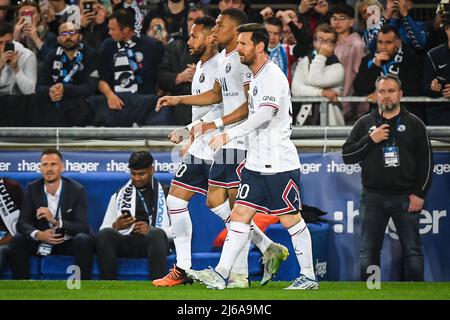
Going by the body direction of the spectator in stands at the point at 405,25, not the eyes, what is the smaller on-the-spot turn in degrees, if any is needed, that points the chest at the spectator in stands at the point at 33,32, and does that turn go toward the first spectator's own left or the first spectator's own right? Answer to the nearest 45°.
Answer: approximately 90° to the first spectator's own right

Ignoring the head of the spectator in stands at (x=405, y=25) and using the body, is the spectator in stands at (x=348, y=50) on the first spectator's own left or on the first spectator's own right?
on the first spectator's own right

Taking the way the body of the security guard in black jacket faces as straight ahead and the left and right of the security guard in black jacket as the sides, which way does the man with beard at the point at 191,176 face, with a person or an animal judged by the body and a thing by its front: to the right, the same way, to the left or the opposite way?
to the right

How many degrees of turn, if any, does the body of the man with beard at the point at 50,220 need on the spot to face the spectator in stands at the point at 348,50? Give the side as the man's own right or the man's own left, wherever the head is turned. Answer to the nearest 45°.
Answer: approximately 90° to the man's own left

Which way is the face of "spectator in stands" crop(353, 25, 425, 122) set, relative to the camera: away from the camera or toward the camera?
toward the camera

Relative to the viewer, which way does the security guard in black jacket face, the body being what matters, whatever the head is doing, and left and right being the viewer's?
facing the viewer

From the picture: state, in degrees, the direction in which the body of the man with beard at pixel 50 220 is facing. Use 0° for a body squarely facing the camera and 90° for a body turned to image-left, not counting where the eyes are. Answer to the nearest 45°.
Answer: approximately 0°

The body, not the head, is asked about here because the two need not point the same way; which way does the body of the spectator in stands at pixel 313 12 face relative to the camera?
toward the camera

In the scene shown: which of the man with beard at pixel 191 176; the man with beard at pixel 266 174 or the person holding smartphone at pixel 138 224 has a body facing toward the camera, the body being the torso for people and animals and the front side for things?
the person holding smartphone

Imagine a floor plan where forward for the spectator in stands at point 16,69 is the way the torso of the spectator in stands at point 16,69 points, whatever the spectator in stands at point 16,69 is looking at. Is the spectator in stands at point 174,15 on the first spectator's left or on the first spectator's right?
on the first spectator's left

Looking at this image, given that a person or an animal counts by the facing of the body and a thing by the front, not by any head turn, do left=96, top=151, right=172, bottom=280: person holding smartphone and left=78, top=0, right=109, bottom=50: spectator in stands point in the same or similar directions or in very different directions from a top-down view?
same or similar directions

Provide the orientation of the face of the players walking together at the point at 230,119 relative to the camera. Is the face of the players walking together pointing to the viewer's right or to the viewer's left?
to the viewer's left

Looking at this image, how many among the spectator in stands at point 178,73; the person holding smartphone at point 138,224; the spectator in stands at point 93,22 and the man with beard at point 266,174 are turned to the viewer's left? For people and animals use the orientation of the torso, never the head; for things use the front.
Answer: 1

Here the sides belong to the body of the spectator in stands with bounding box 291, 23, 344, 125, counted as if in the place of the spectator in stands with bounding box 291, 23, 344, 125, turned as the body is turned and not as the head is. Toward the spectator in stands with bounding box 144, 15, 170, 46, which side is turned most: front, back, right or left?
right
